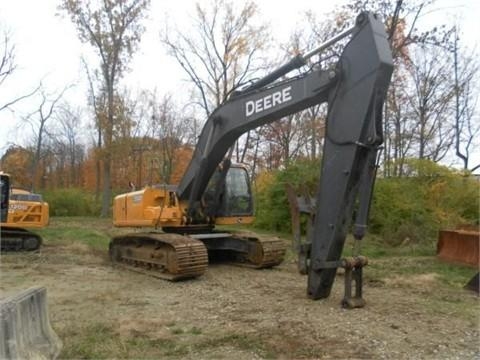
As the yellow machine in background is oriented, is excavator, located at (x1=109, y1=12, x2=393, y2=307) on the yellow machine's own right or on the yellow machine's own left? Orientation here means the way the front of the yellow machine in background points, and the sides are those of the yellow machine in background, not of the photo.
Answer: on the yellow machine's own left

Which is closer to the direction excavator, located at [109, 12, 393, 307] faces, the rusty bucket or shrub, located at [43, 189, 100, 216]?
the rusty bucket

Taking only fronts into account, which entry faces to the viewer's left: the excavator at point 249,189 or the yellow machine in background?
the yellow machine in background

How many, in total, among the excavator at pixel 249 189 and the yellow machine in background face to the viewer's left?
1

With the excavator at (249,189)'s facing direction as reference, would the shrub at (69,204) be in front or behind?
behind

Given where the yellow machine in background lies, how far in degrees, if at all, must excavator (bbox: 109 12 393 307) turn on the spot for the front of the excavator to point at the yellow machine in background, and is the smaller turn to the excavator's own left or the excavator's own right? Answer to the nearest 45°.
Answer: approximately 180°

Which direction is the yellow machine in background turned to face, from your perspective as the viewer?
facing to the left of the viewer

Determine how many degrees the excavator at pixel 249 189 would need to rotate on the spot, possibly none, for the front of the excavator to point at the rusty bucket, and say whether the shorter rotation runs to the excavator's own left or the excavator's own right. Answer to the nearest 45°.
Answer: approximately 90° to the excavator's own left
